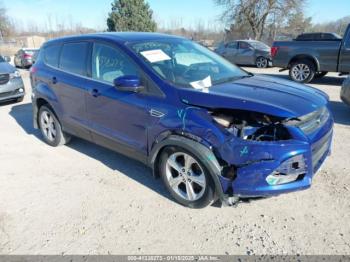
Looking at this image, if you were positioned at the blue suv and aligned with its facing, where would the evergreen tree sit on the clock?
The evergreen tree is roughly at 7 o'clock from the blue suv.

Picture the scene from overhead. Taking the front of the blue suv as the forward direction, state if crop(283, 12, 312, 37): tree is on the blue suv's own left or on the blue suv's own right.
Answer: on the blue suv's own left

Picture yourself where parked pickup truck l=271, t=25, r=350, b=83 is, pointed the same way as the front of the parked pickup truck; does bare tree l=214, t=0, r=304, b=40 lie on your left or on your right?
on your left

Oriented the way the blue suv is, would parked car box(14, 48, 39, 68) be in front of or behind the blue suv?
behind

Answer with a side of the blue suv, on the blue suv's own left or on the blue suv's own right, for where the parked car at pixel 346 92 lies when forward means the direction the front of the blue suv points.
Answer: on the blue suv's own left

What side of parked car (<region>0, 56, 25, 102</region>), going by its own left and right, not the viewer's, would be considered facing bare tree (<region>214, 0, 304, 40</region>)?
left

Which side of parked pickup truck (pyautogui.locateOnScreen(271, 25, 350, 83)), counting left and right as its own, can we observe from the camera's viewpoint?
right

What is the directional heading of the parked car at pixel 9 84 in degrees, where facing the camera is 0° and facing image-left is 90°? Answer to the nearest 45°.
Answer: approximately 315°
